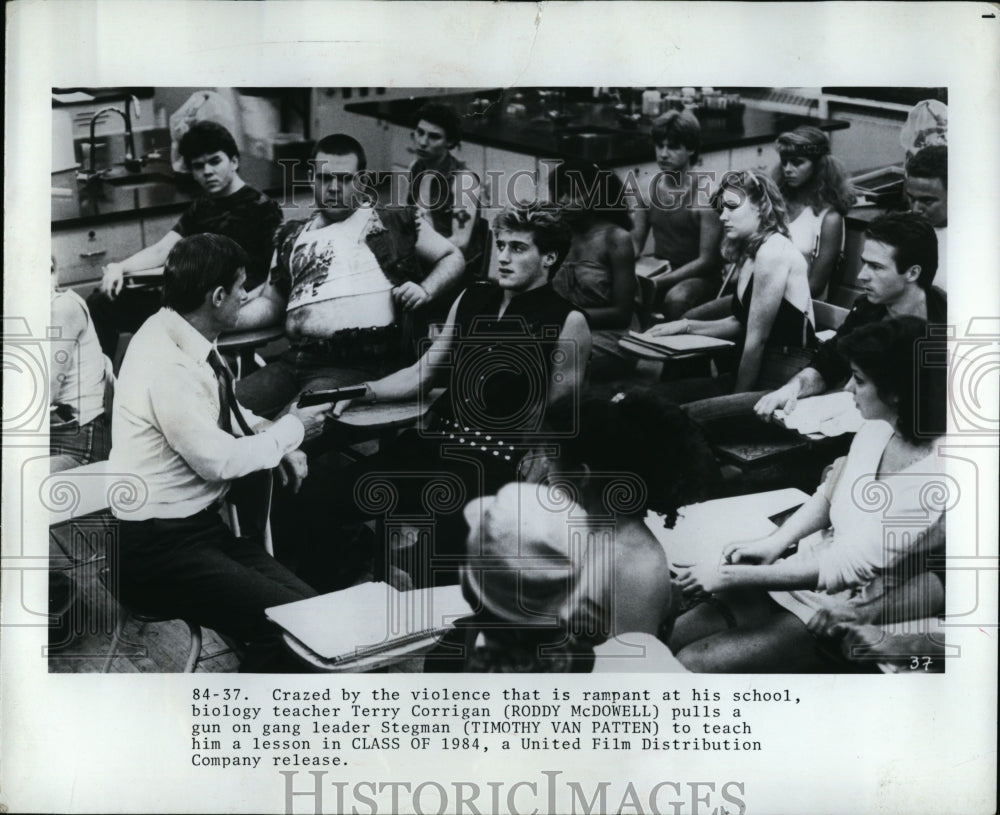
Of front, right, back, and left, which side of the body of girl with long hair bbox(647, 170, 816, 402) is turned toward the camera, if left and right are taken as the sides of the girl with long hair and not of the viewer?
left
